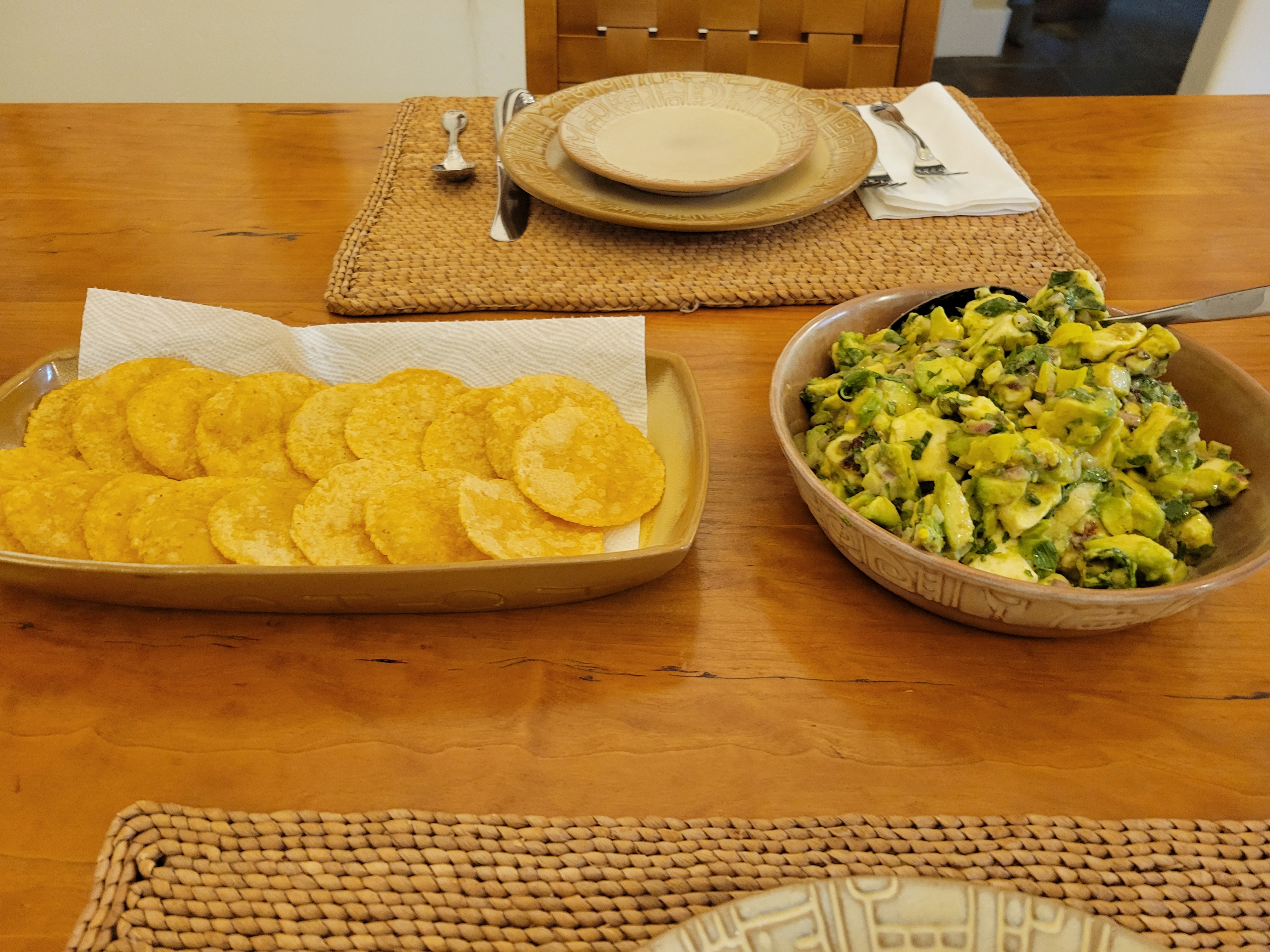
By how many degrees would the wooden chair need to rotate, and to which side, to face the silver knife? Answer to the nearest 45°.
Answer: approximately 45° to its right

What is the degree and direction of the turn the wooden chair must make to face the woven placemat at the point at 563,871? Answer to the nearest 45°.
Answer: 0° — it already faces it

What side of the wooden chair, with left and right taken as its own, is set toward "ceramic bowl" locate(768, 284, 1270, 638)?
front

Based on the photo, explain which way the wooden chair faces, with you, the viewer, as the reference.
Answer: facing the viewer

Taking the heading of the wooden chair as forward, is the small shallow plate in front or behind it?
in front

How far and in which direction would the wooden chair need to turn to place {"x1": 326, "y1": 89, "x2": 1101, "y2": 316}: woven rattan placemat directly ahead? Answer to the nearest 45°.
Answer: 0° — it already faces it

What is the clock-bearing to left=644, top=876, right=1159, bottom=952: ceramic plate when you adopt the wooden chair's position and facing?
The ceramic plate is roughly at 12 o'clock from the wooden chair.

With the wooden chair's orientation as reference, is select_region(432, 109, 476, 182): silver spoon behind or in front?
in front

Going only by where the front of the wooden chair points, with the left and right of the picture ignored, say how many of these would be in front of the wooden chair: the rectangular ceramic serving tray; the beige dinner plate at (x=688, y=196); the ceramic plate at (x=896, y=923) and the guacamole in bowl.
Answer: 4

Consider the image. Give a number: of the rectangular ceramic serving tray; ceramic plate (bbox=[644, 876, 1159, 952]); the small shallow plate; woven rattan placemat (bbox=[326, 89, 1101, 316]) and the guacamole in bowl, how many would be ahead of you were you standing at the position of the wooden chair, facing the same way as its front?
5

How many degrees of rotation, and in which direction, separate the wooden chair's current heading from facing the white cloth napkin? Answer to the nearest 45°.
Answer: approximately 45° to its left

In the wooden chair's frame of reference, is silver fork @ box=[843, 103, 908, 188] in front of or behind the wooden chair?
in front
